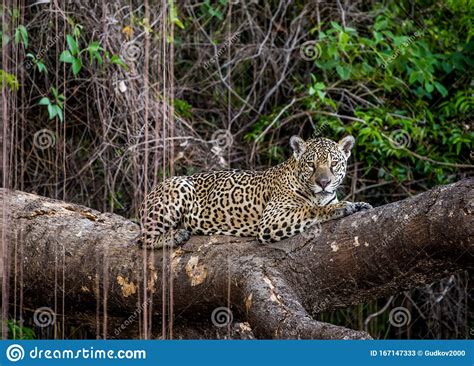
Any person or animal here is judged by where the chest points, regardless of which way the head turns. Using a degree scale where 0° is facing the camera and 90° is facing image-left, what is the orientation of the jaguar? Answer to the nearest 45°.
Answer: approximately 270°
